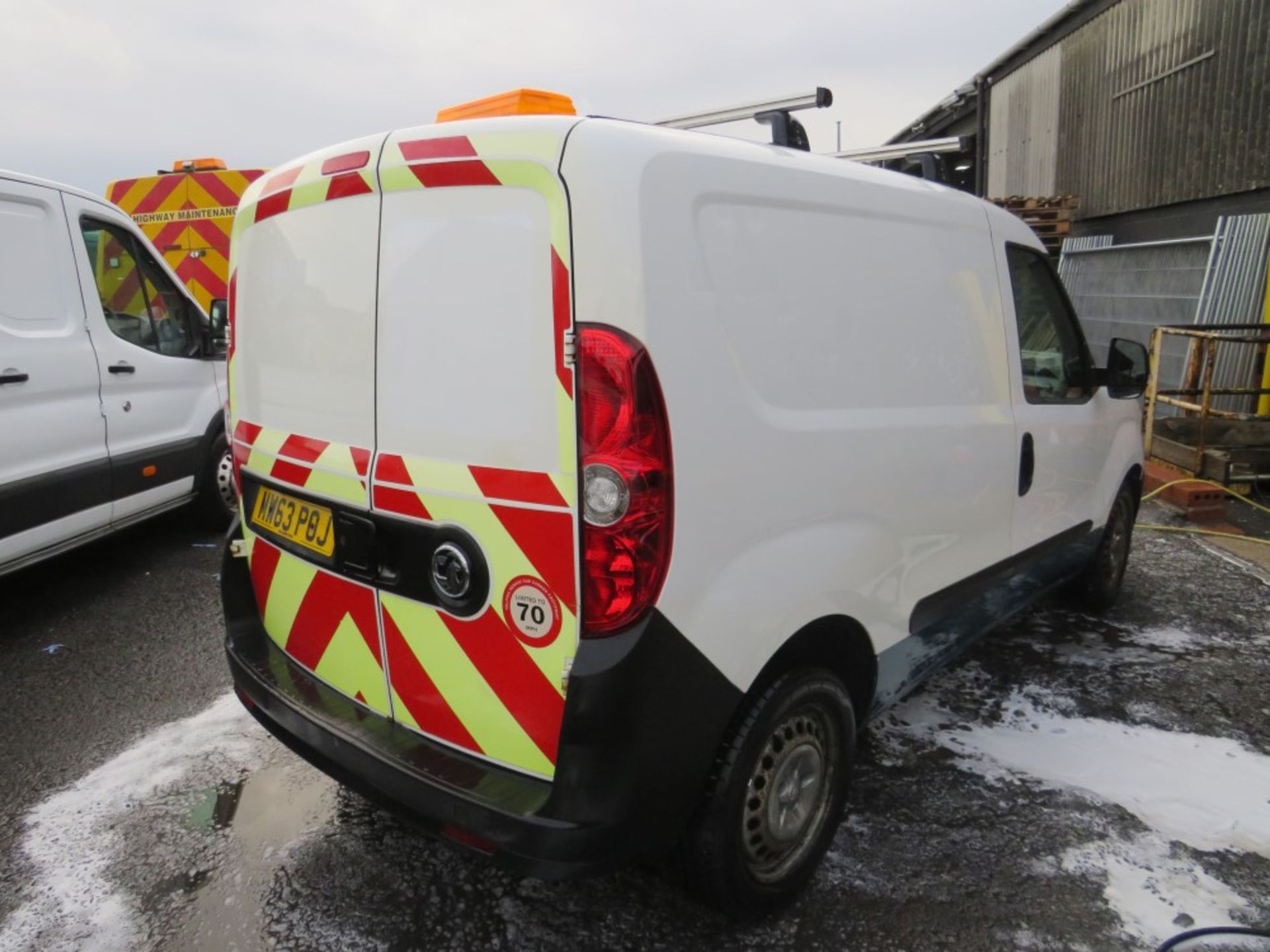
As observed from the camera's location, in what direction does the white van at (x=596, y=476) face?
facing away from the viewer and to the right of the viewer

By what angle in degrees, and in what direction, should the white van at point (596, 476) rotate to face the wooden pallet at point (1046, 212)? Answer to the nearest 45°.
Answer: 0° — it already faces it

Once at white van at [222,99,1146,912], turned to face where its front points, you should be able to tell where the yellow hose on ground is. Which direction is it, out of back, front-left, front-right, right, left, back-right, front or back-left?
front

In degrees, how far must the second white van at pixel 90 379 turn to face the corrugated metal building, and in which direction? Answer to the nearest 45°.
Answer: approximately 45° to its right

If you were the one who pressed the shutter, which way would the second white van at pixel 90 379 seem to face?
facing away from the viewer and to the right of the viewer

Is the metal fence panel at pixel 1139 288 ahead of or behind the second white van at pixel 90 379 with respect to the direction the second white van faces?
ahead

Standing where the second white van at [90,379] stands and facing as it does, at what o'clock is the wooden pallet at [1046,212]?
The wooden pallet is roughly at 1 o'clock from the second white van.

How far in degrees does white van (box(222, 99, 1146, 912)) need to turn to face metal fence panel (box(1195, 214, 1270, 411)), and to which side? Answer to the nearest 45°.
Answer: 0° — it already faces it

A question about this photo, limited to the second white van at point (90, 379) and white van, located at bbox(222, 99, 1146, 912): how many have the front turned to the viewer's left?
0

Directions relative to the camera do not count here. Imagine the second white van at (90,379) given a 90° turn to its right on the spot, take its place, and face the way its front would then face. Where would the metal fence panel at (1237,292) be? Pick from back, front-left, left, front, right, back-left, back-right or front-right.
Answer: front-left

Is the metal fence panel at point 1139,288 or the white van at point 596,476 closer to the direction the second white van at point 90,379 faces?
the metal fence panel
